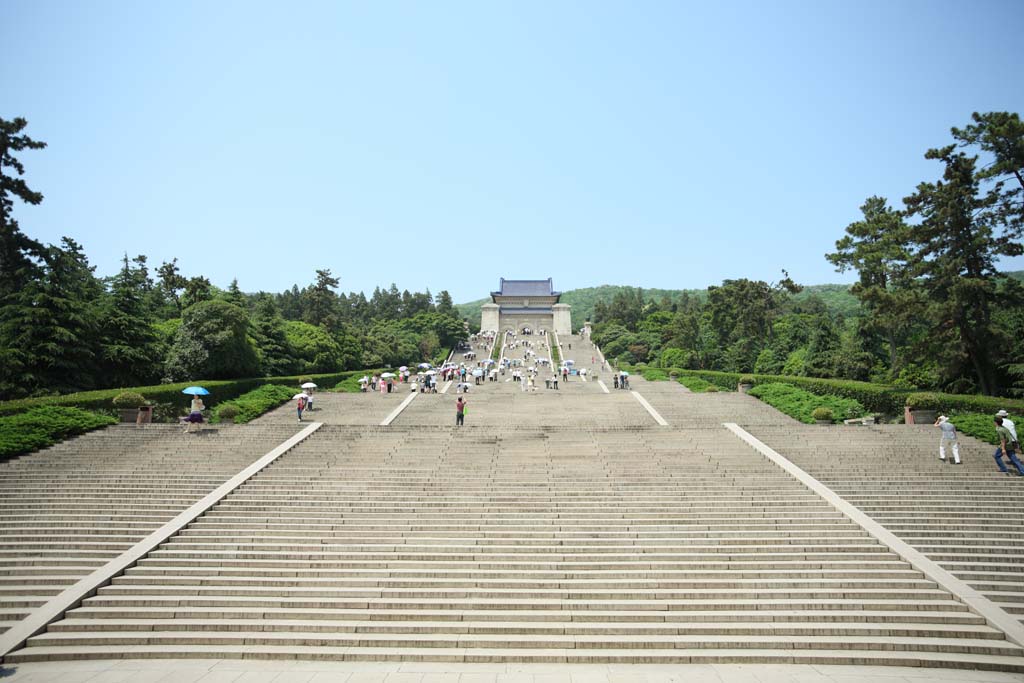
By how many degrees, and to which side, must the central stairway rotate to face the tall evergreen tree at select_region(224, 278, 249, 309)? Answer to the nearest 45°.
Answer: approximately 135° to its right

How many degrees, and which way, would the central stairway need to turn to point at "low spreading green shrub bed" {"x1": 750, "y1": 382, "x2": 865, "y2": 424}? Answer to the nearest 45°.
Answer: approximately 135° to its left

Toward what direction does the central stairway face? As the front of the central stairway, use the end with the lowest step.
toward the camera

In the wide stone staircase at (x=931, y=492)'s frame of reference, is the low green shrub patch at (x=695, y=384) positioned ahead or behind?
behind

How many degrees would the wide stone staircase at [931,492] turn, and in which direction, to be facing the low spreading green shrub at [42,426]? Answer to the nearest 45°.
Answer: approximately 45° to its right

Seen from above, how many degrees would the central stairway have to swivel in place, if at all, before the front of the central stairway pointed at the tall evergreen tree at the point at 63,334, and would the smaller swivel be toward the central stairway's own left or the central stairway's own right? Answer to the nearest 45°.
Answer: approximately 135° to the central stairway's own right

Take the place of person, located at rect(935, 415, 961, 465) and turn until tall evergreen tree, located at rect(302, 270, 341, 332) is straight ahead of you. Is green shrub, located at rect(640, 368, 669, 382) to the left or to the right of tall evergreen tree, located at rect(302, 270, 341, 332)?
right

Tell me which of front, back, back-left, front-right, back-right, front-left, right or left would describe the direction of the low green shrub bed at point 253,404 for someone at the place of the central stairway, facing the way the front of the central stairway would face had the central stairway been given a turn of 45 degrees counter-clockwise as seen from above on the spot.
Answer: back

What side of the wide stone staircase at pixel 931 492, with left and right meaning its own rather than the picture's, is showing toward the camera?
front

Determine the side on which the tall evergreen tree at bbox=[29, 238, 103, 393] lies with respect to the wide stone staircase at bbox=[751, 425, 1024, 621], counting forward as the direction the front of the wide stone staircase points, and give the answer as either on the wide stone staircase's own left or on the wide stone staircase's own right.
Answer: on the wide stone staircase's own right

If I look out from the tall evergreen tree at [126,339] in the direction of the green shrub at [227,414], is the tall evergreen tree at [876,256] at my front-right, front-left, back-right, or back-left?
front-left

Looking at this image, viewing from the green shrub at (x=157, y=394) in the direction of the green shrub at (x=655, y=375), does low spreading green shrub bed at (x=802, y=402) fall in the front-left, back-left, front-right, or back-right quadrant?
front-right

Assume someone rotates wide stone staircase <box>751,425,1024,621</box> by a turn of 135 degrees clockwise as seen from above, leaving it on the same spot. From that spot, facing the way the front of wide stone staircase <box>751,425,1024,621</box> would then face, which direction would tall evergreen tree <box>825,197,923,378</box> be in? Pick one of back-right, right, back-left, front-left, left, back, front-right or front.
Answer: front-right

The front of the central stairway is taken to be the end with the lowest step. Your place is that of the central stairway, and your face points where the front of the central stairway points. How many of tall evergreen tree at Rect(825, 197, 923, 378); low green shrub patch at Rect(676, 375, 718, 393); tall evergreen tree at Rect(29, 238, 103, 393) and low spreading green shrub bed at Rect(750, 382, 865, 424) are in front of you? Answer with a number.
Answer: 0

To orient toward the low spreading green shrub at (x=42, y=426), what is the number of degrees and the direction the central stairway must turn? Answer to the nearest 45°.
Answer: approximately 135° to its right
